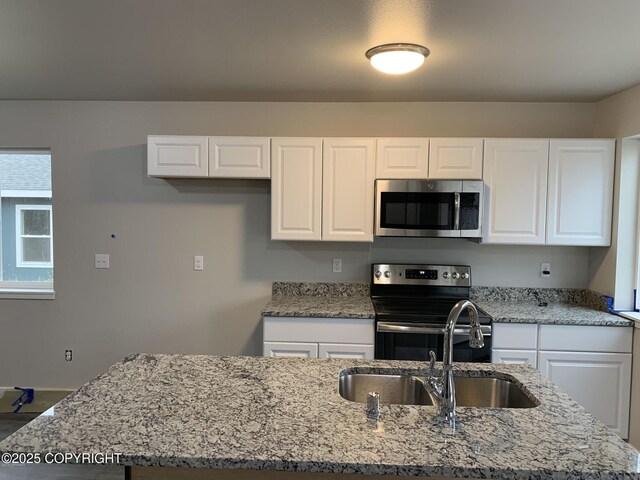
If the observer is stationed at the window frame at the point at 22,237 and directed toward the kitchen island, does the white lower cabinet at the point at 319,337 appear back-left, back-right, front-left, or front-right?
front-left

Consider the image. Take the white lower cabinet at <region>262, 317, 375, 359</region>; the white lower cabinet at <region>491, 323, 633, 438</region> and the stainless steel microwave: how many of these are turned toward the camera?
3

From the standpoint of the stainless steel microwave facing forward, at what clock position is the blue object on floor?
The blue object on floor is roughly at 3 o'clock from the stainless steel microwave.

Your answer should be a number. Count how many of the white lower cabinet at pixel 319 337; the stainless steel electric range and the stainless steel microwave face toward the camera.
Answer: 3

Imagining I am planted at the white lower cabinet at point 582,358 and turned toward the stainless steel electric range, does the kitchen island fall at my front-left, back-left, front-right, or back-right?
front-left

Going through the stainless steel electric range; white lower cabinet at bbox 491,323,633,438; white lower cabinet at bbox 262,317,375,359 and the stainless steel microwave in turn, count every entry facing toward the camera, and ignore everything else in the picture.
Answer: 4

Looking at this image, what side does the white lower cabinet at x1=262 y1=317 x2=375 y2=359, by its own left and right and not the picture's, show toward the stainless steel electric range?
left

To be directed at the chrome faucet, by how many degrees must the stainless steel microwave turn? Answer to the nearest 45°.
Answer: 0° — it already faces it

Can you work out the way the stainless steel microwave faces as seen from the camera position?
facing the viewer

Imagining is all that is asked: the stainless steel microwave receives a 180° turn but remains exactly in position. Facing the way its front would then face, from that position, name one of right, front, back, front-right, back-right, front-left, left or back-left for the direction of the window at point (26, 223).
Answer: left

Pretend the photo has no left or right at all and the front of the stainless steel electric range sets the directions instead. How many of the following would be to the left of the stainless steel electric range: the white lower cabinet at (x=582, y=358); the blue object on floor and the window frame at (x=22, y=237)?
1

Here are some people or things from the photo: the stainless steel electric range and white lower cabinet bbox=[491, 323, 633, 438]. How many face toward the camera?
2

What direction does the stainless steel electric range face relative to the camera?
toward the camera

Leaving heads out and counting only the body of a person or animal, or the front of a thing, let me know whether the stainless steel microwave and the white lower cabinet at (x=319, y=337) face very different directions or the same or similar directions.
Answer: same or similar directions

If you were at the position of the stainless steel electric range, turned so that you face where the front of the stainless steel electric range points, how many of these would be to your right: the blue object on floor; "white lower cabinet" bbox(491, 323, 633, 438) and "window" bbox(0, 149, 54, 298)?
2

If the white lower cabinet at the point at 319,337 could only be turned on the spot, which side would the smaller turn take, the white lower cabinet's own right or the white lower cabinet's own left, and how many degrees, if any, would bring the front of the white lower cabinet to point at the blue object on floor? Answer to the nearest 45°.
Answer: approximately 90° to the white lower cabinet's own right

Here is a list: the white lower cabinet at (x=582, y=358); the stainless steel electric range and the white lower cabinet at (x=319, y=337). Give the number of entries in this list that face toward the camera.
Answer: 3

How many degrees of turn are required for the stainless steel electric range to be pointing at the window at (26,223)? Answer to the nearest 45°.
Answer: approximately 90° to its right

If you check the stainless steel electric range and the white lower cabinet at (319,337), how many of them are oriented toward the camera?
2

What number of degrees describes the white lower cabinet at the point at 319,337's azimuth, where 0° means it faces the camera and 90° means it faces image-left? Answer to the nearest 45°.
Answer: approximately 0°
